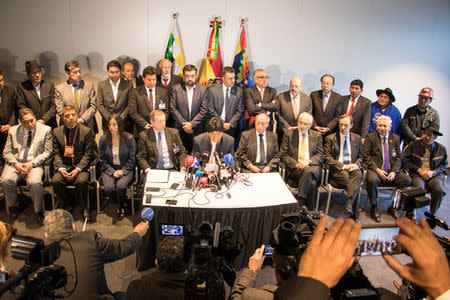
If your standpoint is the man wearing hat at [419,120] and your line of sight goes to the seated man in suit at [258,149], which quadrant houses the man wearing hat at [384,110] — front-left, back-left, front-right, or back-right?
front-right

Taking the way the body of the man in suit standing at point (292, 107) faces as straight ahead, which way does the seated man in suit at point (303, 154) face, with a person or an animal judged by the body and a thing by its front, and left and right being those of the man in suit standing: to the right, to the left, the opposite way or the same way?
the same way

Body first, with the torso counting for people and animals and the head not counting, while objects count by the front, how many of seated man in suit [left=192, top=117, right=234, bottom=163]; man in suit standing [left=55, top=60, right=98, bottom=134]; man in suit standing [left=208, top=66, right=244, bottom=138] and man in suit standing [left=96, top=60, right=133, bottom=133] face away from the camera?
0

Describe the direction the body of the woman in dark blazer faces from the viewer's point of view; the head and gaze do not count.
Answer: toward the camera

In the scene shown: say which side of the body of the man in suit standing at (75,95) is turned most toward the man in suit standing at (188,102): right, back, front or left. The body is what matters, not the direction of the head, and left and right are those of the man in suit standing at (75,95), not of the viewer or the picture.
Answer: left

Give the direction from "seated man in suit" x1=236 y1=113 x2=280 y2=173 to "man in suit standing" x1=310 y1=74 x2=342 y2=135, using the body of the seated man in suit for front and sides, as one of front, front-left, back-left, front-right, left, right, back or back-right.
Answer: back-left

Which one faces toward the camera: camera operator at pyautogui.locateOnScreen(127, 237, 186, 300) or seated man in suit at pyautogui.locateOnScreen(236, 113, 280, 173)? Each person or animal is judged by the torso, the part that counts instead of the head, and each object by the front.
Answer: the seated man in suit

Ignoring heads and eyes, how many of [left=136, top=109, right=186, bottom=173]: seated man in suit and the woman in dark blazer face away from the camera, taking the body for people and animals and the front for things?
0

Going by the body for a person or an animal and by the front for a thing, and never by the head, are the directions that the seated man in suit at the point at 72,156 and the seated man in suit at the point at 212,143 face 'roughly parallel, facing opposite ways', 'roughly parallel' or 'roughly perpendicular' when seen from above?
roughly parallel

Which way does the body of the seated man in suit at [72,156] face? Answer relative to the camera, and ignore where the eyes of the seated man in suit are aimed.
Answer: toward the camera

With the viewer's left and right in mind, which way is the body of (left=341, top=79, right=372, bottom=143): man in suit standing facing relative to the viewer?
facing the viewer and to the left of the viewer

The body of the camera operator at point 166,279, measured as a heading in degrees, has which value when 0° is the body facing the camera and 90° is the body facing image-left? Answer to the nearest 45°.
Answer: approximately 180°

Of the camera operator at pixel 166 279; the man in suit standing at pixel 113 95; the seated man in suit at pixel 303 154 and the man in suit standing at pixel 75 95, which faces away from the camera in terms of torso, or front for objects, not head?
the camera operator

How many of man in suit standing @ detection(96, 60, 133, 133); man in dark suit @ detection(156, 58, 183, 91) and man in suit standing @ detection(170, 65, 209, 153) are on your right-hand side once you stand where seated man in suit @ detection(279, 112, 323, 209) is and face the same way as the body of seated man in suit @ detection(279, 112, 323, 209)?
3

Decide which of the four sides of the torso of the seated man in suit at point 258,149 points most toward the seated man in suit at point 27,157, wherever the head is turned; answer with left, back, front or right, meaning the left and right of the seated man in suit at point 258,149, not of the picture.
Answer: right

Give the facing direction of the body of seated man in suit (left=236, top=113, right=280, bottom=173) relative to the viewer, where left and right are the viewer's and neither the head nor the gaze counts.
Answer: facing the viewer

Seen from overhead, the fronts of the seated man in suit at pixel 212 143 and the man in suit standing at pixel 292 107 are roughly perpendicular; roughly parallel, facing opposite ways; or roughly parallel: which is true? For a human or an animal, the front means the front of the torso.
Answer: roughly parallel

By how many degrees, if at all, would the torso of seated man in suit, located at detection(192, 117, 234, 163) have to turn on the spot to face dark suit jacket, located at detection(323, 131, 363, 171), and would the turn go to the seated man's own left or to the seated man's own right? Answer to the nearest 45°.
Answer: approximately 90° to the seated man's own left

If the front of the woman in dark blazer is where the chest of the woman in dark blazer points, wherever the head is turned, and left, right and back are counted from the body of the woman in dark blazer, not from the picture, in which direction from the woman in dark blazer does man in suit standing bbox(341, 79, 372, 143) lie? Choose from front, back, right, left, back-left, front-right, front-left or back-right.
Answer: left
